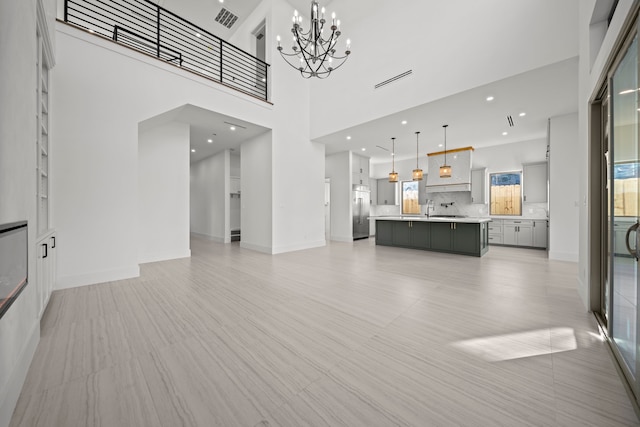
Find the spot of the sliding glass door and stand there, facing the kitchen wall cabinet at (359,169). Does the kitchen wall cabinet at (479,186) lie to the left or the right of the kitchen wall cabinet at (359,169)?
right

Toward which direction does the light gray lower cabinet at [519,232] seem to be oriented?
toward the camera

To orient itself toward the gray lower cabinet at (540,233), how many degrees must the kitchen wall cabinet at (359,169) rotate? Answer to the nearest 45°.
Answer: approximately 45° to its left

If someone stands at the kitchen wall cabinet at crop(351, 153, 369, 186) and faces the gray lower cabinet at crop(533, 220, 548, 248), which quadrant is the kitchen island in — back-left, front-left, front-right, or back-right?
front-right

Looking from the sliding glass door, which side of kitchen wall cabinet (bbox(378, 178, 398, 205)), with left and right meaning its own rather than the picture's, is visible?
front

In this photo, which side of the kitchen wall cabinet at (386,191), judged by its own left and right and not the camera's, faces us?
front

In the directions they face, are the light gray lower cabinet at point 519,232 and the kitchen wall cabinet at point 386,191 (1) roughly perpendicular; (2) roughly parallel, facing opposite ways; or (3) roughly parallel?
roughly parallel

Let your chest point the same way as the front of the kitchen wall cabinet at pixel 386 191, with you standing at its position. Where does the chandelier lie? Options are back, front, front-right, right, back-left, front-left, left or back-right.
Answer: front

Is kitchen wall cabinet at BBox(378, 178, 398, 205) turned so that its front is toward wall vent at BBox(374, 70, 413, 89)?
yes

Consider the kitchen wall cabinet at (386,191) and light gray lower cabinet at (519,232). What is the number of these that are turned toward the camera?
2

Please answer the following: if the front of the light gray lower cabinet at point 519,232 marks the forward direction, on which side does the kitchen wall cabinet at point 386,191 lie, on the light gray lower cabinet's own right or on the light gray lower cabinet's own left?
on the light gray lower cabinet's own right

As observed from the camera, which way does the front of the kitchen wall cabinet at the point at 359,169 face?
facing the viewer and to the right of the viewer

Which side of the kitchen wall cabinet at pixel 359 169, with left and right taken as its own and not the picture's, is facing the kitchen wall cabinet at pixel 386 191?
left

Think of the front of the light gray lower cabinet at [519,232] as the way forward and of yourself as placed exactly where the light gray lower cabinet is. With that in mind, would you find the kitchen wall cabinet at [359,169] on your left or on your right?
on your right
